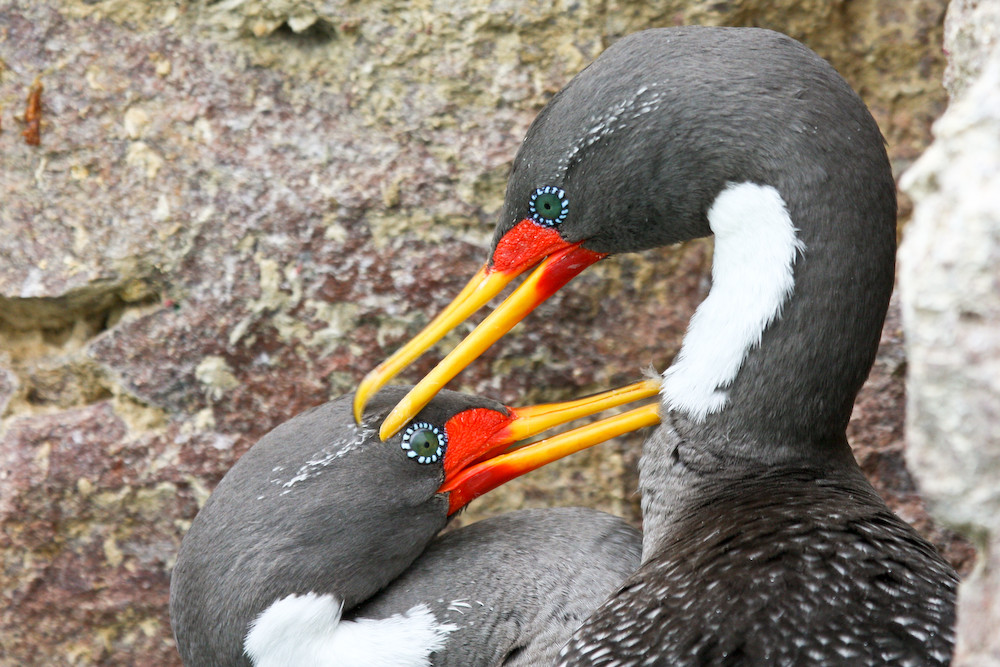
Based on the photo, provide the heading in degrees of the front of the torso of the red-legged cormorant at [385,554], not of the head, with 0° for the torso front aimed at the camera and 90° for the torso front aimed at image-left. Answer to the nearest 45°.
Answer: approximately 270°
